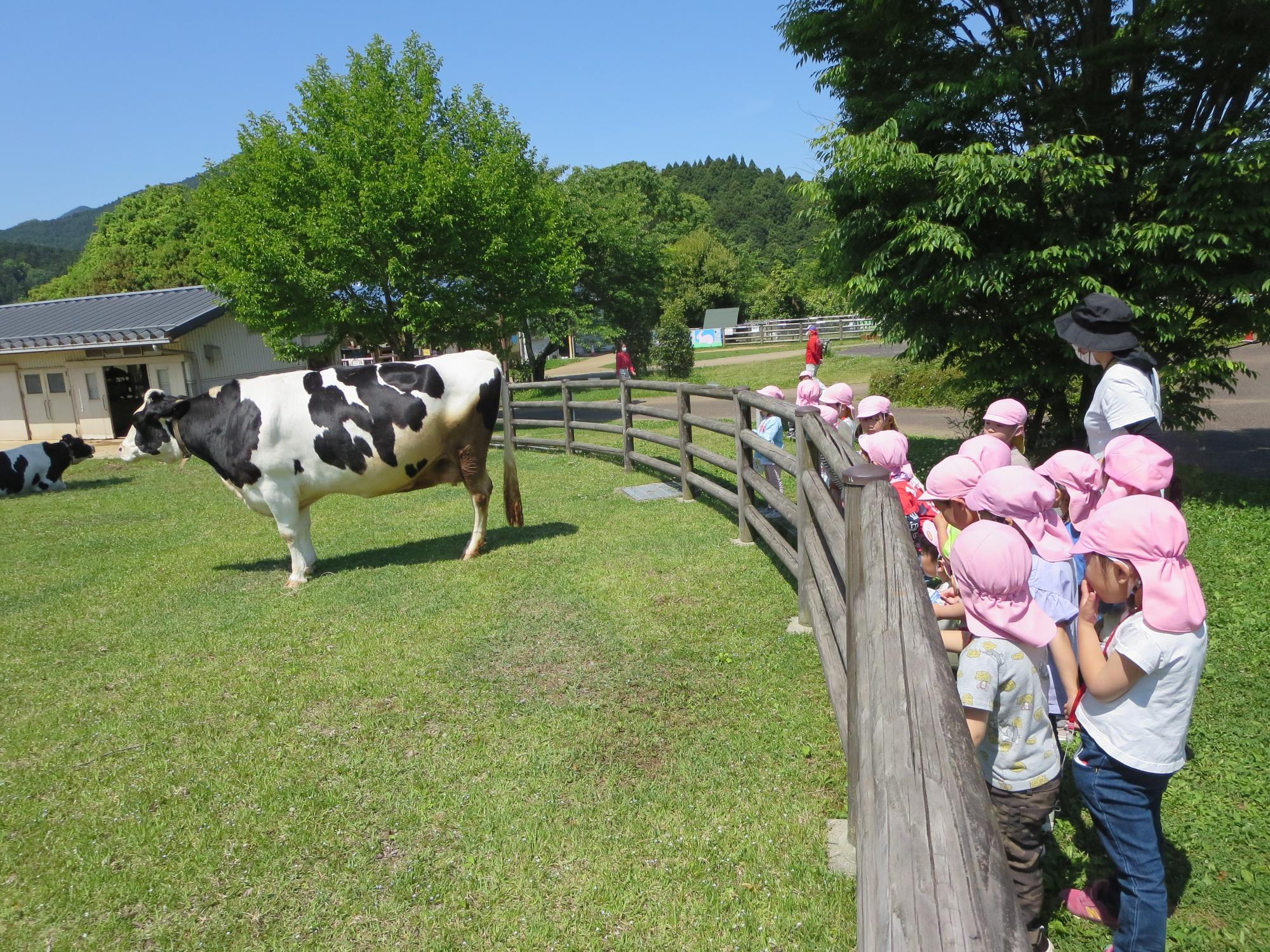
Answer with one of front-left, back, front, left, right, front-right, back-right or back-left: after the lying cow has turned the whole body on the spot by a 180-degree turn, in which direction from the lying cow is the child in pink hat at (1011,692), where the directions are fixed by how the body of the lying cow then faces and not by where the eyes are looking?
left

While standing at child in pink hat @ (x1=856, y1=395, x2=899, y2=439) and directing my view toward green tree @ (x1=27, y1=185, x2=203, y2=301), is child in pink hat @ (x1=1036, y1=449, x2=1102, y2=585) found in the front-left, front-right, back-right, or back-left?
back-left

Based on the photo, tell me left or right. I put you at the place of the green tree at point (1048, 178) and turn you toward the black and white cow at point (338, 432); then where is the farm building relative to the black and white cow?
right

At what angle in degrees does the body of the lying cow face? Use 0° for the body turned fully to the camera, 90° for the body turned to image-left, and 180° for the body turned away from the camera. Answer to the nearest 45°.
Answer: approximately 270°

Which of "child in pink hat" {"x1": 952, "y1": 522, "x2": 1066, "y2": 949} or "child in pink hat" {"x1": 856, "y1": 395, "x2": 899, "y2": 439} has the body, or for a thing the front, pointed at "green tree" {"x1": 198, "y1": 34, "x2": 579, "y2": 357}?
"child in pink hat" {"x1": 952, "y1": 522, "x2": 1066, "y2": 949}

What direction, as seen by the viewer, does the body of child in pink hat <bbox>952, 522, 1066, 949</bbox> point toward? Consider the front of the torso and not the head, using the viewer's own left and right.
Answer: facing away from the viewer and to the left of the viewer

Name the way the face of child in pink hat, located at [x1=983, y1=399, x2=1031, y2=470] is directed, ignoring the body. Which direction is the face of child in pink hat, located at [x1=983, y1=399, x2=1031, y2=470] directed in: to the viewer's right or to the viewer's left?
to the viewer's left

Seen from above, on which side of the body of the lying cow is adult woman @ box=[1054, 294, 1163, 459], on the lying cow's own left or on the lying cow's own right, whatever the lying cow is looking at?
on the lying cow's own right

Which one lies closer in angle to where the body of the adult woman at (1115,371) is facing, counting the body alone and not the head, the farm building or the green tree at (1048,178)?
the farm building

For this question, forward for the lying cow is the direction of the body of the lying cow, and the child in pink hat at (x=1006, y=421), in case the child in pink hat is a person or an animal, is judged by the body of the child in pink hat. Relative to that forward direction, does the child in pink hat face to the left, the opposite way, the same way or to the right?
the opposite way

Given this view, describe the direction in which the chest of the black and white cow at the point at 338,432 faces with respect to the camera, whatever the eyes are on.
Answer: to the viewer's left

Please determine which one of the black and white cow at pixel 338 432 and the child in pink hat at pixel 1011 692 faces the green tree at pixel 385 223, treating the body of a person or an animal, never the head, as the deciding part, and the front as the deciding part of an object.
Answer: the child in pink hat
